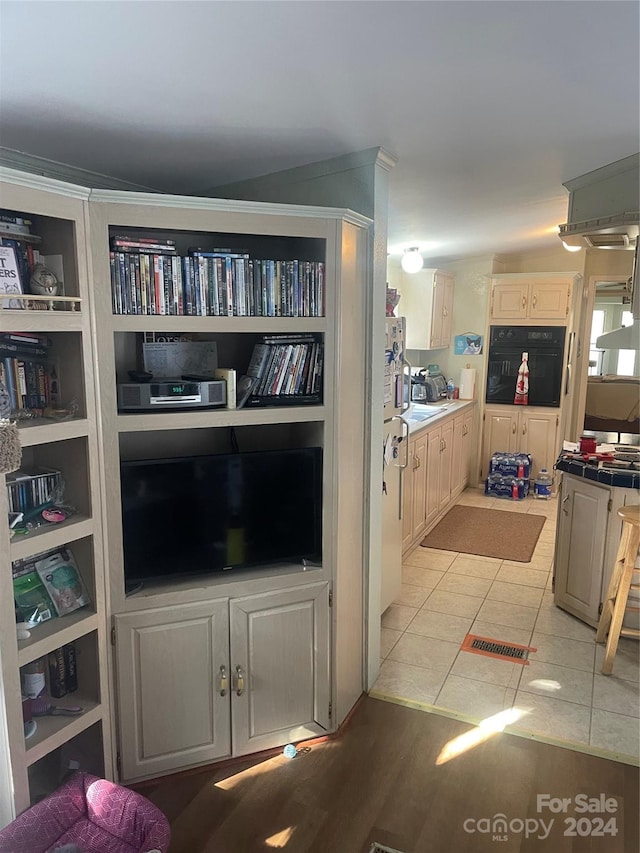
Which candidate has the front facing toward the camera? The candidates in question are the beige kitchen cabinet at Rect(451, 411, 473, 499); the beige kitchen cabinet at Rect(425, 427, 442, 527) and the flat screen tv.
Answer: the flat screen tv

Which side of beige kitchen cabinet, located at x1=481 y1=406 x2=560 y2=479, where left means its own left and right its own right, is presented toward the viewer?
front

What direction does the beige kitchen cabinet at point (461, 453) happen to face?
to the viewer's right

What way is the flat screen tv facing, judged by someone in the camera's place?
facing the viewer

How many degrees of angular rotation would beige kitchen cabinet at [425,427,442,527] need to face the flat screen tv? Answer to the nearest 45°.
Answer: approximately 90° to its right

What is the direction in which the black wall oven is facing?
toward the camera

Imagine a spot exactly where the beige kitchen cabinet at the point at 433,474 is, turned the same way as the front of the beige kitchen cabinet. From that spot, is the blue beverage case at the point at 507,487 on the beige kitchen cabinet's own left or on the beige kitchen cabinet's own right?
on the beige kitchen cabinet's own left

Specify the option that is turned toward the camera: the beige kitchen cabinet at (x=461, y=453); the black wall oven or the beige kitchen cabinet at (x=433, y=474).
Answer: the black wall oven

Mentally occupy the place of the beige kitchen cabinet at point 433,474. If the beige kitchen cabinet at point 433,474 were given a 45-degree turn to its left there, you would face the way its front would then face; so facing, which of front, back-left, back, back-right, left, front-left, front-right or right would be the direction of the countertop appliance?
front-left

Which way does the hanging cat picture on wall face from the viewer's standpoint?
toward the camera

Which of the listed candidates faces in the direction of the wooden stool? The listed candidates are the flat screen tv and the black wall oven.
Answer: the black wall oven

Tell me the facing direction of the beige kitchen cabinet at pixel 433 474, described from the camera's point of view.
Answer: facing to the right of the viewer

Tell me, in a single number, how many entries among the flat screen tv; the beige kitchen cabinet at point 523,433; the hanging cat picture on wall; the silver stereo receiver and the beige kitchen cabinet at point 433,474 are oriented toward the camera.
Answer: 4
